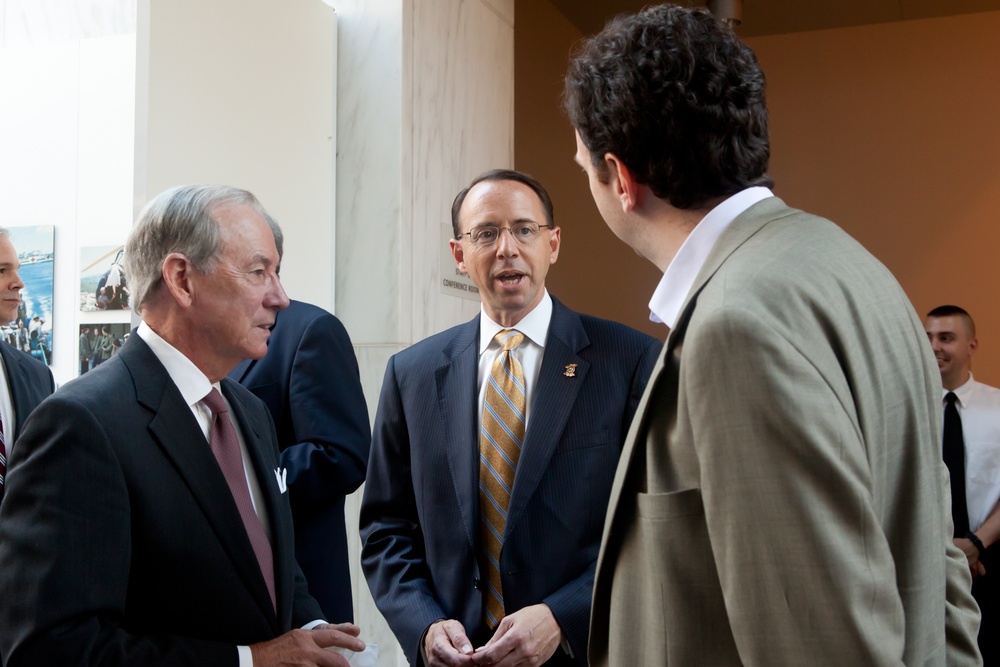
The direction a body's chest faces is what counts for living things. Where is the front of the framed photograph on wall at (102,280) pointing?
toward the camera

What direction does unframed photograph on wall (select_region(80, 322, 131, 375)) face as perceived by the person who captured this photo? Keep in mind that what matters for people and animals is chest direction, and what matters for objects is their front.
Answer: facing the viewer

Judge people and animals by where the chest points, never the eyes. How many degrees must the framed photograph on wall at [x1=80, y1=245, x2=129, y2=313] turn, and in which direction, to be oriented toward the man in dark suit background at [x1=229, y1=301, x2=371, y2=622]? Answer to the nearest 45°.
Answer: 0° — it already faces them

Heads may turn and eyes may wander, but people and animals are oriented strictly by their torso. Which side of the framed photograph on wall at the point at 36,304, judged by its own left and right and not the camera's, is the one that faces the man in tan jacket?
front

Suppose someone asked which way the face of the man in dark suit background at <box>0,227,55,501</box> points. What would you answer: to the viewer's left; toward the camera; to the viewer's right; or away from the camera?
to the viewer's right

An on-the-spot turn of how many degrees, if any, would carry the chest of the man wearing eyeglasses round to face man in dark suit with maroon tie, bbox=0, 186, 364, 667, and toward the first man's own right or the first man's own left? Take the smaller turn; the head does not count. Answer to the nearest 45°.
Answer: approximately 45° to the first man's own right

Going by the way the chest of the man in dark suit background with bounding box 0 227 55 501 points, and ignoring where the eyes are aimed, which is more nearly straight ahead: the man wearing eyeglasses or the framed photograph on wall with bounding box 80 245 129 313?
the man wearing eyeglasses

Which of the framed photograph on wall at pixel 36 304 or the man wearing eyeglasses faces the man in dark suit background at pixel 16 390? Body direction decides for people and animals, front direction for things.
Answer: the framed photograph on wall

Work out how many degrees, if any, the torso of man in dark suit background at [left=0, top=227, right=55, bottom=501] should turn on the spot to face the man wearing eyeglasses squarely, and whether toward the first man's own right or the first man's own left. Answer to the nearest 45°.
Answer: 0° — they already face them

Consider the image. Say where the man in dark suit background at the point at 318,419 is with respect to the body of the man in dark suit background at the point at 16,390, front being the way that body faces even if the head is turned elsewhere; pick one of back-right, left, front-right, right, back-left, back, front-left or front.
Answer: front

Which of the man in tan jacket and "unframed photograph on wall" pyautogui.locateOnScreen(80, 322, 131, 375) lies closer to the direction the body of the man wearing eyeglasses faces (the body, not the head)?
the man in tan jacket

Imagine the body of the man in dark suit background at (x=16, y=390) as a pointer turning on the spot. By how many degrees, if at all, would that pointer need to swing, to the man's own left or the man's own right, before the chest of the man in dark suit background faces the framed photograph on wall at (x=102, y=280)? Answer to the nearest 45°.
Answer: approximately 135° to the man's own left

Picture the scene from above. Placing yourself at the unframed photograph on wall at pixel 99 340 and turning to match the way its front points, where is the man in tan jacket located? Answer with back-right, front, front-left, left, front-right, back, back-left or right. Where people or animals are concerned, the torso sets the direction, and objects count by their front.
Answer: front

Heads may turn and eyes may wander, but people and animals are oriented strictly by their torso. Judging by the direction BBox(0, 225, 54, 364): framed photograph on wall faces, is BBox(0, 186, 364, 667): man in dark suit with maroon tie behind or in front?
in front

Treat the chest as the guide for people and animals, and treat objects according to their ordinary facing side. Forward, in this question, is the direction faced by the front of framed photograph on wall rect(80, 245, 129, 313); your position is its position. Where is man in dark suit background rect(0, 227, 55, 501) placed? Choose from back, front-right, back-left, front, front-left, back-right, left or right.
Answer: front

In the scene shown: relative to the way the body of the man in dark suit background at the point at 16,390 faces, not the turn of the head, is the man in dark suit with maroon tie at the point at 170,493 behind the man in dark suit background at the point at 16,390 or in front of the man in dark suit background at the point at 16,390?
in front

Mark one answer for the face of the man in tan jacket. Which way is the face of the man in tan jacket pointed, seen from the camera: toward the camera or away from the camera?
away from the camera

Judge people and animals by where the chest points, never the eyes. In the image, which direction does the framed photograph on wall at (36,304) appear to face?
toward the camera

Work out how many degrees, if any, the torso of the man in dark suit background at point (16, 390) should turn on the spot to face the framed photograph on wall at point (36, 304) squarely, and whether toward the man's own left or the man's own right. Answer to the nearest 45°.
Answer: approximately 135° to the man's own left

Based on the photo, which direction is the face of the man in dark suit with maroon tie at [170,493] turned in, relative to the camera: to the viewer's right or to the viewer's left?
to the viewer's right
